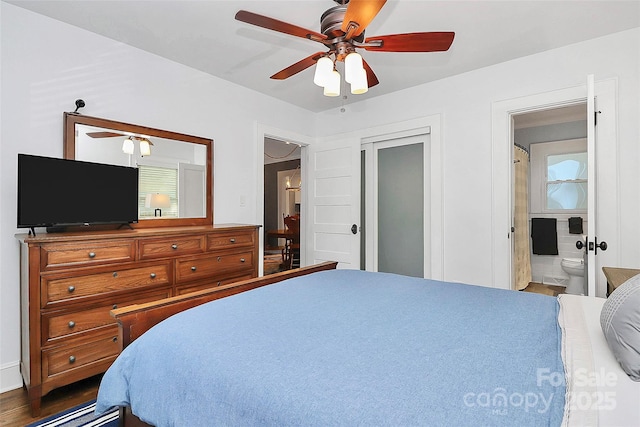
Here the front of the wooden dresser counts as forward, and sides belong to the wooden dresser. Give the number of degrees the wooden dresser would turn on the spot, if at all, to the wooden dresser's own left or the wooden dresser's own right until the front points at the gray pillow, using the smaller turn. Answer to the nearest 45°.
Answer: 0° — it already faces it

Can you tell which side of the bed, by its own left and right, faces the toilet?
right

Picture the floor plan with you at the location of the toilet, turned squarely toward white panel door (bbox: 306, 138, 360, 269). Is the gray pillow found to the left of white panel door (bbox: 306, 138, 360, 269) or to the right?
left

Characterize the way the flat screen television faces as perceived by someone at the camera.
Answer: facing the viewer and to the right of the viewer

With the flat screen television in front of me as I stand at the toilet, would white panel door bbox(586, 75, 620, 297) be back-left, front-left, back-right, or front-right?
front-left

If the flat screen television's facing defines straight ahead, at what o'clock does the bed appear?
The bed is roughly at 1 o'clock from the flat screen television.

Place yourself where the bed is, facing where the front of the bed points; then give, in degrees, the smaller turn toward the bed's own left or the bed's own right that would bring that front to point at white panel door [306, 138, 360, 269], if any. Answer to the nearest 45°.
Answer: approximately 45° to the bed's own right

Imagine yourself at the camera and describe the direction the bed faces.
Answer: facing away from the viewer and to the left of the viewer

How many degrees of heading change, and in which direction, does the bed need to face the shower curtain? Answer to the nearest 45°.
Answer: approximately 90° to its right

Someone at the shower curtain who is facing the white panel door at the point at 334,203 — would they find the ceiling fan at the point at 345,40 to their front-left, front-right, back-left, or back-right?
front-left

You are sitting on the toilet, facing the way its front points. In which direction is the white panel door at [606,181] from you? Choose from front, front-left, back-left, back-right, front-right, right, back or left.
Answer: left
